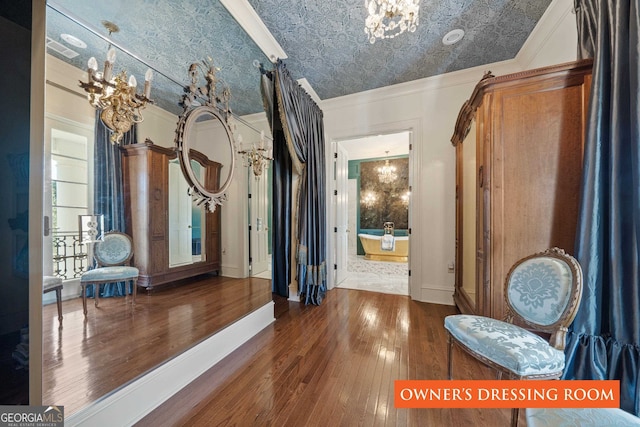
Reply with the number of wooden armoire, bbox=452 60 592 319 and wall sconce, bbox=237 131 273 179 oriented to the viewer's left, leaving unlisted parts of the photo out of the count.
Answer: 1

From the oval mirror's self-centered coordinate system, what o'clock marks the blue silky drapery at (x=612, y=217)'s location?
The blue silky drapery is roughly at 12 o'clock from the oval mirror.

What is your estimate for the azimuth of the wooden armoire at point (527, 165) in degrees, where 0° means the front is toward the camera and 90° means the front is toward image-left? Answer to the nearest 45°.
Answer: approximately 90°

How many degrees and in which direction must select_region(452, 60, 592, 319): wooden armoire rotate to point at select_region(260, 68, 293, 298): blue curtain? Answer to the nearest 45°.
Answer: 0° — it already faces it

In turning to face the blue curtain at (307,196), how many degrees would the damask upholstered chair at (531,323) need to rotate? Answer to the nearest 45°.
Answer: approximately 45° to its right

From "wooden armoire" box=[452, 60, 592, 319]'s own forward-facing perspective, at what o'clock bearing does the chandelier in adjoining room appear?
The chandelier in adjoining room is roughly at 2 o'clock from the wooden armoire.

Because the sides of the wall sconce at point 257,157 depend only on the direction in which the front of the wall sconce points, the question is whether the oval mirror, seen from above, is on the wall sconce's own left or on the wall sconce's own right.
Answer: on the wall sconce's own right

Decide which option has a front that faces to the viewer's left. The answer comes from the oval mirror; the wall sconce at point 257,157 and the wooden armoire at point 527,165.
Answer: the wooden armoire

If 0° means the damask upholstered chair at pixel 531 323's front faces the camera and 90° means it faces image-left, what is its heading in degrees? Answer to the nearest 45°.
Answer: approximately 45°
